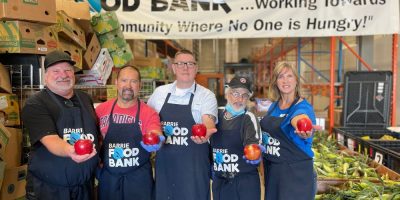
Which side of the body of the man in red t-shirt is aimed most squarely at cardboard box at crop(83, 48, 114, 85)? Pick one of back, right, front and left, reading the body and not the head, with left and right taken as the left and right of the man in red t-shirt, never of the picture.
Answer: back

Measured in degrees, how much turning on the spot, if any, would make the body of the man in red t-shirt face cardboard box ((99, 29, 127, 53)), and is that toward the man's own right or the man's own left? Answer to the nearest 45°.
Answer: approximately 180°

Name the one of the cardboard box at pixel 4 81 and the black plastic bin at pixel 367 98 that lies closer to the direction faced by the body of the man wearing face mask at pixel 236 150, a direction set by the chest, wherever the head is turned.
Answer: the cardboard box

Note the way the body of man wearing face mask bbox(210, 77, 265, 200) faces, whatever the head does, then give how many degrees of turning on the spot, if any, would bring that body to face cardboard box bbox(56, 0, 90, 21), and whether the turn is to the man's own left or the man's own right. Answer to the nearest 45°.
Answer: approximately 90° to the man's own right

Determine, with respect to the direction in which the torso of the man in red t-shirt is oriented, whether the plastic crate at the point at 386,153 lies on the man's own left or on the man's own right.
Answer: on the man's own left

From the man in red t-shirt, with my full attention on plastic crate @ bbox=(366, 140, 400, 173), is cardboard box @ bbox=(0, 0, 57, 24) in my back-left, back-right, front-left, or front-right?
back-left

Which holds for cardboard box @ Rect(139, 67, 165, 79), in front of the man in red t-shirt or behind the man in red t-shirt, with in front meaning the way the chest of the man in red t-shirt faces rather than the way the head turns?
behind

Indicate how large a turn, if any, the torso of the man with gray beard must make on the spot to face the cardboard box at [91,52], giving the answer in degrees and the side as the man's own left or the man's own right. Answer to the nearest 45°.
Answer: approximately 135° to the man's own left

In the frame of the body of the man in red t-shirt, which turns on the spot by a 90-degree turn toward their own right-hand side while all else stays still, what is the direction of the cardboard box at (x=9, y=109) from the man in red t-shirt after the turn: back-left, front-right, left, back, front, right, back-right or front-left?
front-right

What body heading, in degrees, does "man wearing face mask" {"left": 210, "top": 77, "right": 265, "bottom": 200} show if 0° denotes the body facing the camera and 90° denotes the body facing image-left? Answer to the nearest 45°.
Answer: approximately 45°

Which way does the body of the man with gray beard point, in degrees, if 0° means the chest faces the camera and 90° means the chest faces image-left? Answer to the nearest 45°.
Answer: approximately 315°
